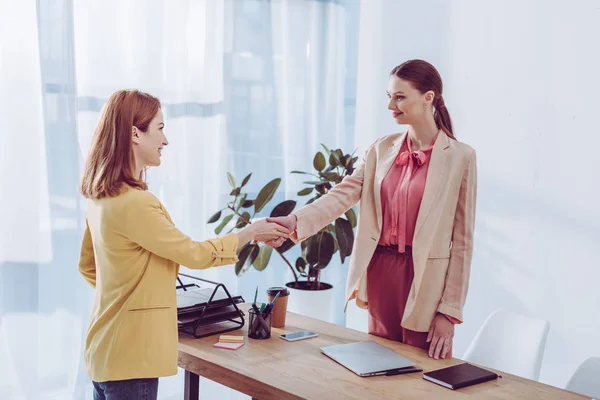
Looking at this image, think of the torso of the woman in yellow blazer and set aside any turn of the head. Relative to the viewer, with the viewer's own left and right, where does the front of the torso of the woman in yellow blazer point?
facing away from the viewer and to the right of the viewer

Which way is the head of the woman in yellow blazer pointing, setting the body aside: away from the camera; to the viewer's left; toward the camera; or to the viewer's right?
to the viewer's right

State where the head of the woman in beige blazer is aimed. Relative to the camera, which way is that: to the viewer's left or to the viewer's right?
to the viewer's left

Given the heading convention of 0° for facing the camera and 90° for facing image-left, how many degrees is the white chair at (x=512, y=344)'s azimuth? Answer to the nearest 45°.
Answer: approximately 45°

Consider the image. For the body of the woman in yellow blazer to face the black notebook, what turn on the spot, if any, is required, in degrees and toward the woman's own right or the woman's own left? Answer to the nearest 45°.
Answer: approximately 45° to the woman's own right

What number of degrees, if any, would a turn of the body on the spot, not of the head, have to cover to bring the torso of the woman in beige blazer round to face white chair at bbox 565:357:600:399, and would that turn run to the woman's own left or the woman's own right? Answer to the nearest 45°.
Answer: approximately 135° to the woman's own left

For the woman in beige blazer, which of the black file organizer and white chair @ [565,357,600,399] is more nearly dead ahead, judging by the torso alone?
the black file organizer
